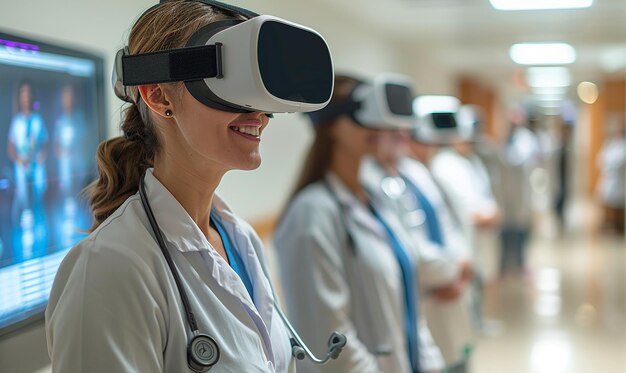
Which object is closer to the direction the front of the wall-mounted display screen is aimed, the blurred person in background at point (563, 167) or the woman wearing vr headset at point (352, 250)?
the woman wearing vr headset

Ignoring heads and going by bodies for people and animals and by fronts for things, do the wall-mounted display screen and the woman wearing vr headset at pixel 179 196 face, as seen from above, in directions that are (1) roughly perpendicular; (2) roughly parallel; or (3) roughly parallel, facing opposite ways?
roughly parallel

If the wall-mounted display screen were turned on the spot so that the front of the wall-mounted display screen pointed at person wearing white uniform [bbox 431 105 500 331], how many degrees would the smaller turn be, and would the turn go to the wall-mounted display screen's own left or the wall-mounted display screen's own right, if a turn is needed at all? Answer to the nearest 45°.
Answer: approximately 90° to the wall-mounted display screen's own left

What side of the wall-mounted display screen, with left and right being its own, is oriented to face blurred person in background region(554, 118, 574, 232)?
left

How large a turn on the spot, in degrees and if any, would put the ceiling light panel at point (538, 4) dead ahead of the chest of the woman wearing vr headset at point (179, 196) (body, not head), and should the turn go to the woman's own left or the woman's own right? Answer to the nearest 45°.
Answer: approximately 90° to the woman's own left

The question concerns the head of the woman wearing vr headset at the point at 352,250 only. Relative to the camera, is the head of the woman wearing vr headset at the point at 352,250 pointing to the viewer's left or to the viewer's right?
to the viewer's right

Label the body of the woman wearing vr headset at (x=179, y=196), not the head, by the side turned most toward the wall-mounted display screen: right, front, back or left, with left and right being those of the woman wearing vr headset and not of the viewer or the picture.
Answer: back

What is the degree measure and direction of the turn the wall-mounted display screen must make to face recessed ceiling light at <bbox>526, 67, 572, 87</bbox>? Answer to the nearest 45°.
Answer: approximately 90° to its left

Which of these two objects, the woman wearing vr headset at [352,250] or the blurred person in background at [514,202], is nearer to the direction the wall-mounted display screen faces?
the woman wearing vr headset

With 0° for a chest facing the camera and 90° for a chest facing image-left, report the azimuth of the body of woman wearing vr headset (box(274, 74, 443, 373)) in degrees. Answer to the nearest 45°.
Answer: approximately 315°

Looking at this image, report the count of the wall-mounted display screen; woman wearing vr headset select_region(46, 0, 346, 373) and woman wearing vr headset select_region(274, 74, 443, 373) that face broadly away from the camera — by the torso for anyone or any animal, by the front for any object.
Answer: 0

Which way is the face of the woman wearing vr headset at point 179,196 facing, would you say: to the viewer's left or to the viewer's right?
to the viewer's right

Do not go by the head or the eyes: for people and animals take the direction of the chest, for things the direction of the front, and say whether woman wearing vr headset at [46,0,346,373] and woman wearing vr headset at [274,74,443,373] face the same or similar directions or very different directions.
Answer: same or similar directions

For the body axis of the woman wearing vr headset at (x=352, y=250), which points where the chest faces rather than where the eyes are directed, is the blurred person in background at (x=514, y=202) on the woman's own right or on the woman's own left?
on the woman's own left

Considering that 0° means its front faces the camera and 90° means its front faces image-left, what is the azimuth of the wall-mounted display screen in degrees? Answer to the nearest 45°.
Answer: approximately 315°

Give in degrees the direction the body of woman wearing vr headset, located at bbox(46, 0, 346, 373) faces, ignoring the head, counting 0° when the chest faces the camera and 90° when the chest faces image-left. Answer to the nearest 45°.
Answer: approximately 315°
